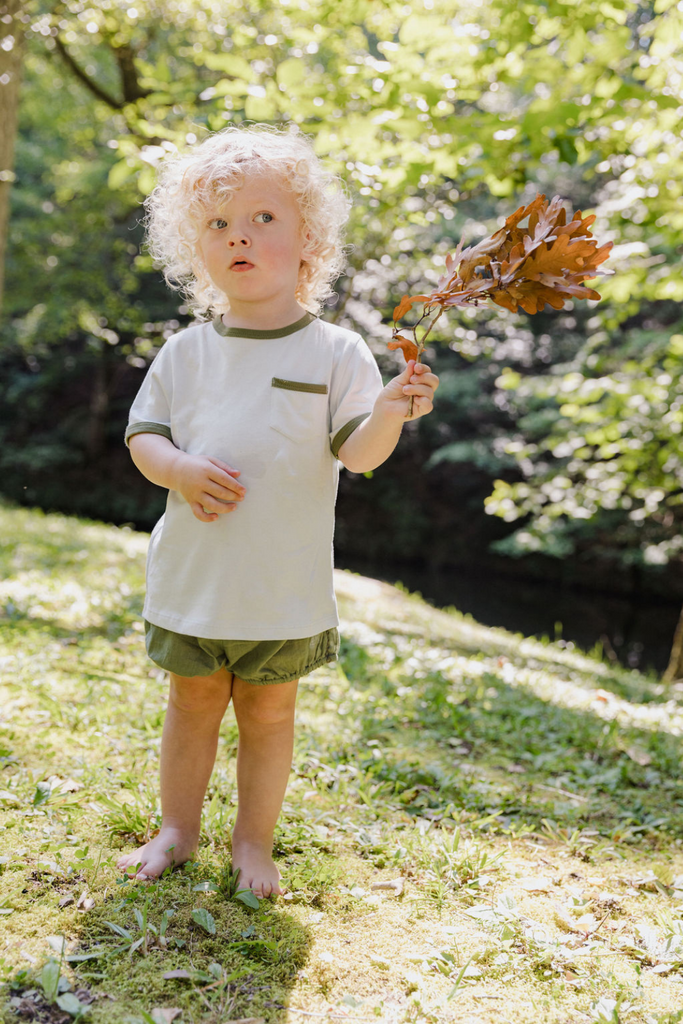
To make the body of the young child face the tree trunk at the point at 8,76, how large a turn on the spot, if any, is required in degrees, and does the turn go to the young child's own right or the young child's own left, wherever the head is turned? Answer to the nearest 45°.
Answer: approximately 135° to the young child's own right

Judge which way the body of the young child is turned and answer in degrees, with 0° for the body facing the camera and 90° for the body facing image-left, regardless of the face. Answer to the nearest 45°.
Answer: approximately 0°

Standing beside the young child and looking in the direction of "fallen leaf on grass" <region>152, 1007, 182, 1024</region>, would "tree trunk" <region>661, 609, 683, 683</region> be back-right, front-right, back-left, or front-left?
back-left
